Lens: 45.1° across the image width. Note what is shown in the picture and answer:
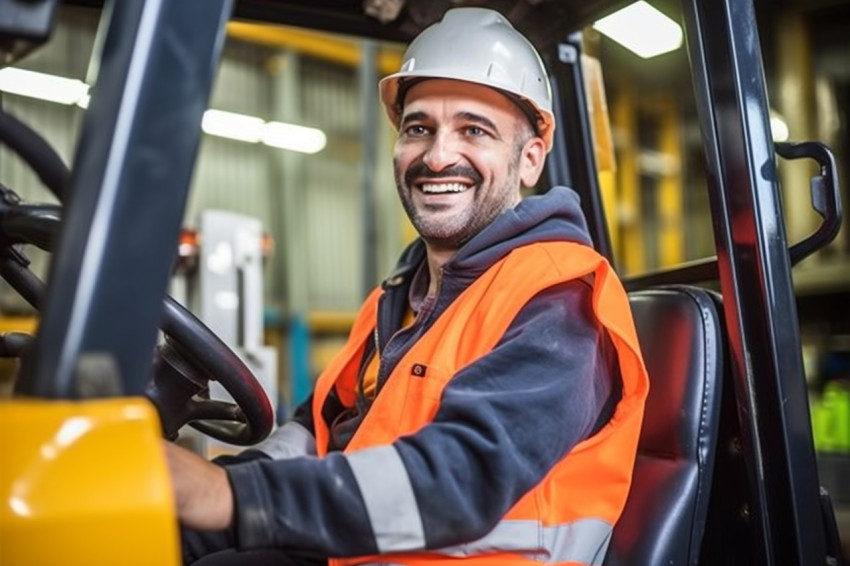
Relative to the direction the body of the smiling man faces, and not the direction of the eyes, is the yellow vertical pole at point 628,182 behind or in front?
behind

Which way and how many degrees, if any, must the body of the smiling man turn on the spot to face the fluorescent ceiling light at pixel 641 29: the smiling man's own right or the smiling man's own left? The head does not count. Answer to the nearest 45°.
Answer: approximately 180°

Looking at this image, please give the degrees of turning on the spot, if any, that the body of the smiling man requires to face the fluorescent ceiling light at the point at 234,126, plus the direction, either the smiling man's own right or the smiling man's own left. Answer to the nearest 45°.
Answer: approximately 135° to the smiling man's own right

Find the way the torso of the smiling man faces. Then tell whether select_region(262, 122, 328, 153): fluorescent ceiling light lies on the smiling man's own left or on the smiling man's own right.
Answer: on the smiling man's own right

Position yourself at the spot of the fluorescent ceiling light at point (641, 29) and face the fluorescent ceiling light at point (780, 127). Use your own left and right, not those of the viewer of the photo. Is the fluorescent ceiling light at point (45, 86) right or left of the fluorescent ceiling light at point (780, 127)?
left

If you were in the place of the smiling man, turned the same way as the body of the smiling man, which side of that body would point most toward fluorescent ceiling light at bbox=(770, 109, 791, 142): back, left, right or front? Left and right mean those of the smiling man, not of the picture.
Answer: back

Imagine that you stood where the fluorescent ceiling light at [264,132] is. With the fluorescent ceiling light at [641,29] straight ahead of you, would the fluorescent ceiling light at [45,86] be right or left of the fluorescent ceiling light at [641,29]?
right

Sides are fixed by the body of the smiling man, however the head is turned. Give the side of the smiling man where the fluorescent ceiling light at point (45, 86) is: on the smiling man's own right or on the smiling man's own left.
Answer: on the smiling man's own right

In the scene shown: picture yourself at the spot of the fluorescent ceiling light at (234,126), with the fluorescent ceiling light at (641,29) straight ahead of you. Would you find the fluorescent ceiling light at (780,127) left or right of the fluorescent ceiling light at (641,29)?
left

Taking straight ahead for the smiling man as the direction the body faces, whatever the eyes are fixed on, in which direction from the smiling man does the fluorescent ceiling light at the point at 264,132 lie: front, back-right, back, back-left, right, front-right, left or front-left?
back-right

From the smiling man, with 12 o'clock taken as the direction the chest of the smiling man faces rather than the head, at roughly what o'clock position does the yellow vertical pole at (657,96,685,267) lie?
The yellow vertical pole is roughly at 5 o'clock from the smiling man.

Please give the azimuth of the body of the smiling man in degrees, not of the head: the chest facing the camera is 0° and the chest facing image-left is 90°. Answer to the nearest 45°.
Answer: approximately 45°
